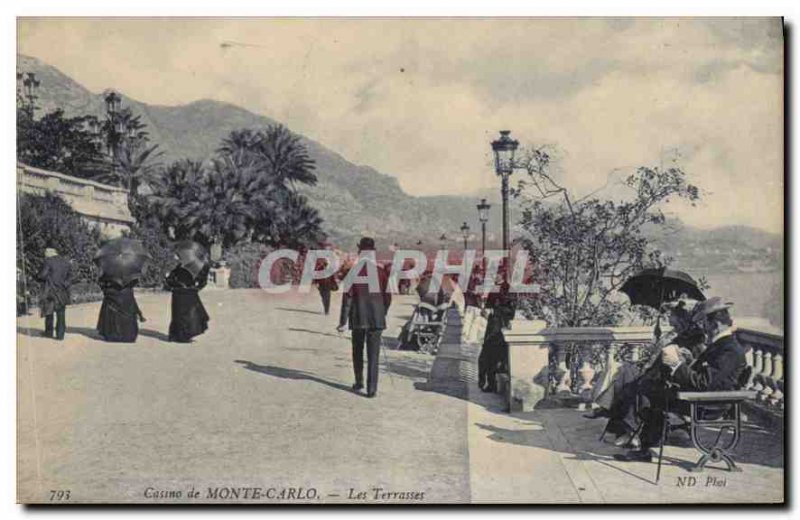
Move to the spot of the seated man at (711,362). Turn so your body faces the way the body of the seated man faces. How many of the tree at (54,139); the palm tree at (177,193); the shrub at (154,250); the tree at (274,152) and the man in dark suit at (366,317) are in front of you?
5

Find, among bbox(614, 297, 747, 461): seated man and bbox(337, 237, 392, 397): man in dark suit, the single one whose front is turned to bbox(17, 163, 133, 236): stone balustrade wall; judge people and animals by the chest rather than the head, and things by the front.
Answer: the seated man

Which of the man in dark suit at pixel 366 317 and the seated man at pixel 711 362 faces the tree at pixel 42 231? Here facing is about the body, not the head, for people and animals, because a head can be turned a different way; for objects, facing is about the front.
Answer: the seated man

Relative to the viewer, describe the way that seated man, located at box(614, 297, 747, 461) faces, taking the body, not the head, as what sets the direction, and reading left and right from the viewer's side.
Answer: facing to the left of the viewer
